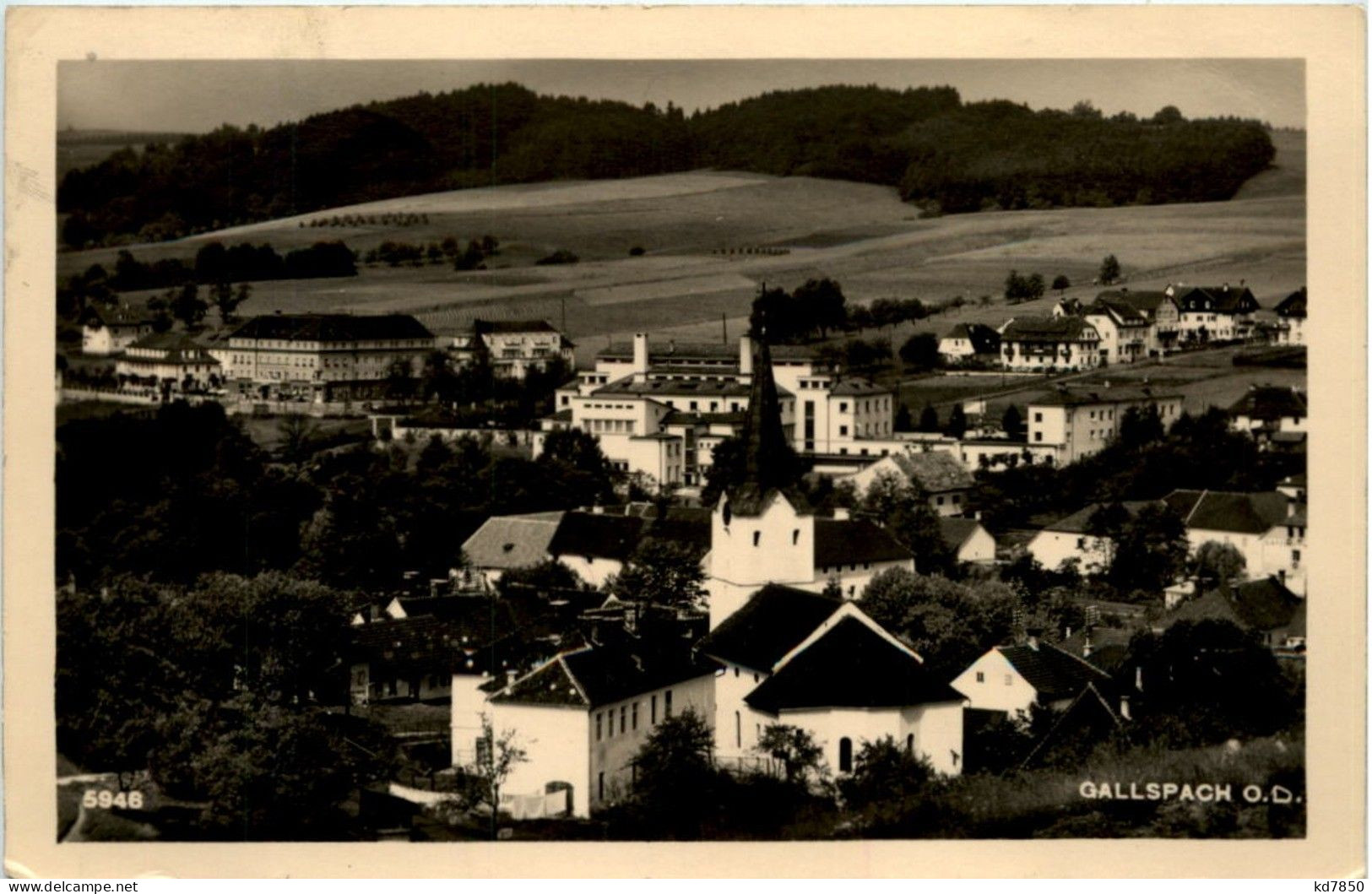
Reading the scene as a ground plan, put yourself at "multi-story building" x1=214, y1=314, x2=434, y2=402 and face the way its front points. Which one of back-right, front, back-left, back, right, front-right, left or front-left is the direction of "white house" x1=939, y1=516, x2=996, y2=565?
left

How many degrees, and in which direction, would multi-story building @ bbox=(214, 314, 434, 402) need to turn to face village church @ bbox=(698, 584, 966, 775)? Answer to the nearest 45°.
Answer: approximately 45° to its left

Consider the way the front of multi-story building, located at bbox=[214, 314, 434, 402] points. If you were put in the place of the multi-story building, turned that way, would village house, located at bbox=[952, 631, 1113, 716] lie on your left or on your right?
on your left

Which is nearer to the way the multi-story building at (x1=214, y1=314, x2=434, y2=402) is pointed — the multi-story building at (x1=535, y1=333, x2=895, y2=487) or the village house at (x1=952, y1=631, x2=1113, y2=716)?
the village house

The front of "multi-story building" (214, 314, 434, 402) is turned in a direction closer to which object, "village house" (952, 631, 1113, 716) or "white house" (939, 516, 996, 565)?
the village house

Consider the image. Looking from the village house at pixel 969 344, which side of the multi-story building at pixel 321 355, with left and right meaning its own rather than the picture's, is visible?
left

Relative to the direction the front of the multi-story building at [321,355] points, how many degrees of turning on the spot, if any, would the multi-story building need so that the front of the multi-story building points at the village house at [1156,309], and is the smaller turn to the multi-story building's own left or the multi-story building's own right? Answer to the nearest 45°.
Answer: approximately 90° to the multi-story building's own left

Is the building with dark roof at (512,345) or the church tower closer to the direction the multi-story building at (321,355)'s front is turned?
the church tower

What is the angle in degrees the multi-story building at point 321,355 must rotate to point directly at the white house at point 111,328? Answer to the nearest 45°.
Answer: approximately 45° to its right

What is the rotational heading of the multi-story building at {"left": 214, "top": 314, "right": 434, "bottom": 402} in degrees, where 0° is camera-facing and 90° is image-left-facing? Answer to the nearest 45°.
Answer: approximately 0°

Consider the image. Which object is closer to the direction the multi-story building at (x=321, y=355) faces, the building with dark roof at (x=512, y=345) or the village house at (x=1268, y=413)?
the village house

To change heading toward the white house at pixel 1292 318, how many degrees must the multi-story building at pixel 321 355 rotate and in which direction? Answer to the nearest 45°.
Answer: approximately 45° to its left

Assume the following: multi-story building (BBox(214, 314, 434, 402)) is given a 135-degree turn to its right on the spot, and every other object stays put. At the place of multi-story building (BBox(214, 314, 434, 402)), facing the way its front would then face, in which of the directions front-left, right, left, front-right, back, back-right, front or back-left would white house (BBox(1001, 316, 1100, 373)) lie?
back-right

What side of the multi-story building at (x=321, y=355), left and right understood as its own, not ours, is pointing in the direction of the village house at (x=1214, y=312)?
left

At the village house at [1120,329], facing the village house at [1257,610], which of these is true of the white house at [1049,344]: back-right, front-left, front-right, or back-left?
front-right

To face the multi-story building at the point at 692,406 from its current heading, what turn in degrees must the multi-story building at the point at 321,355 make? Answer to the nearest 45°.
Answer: approximately 90° to its left
